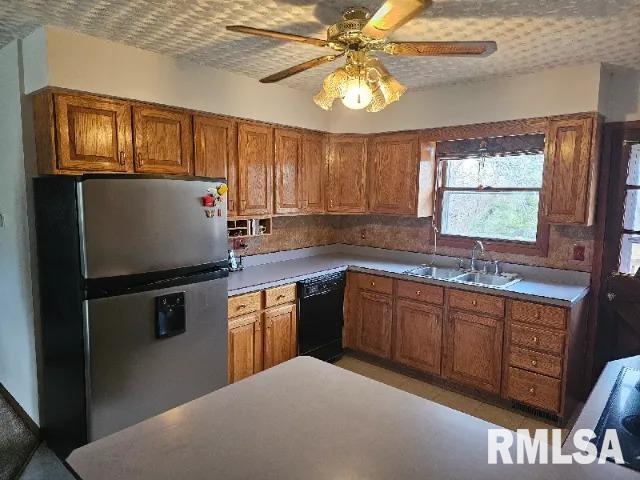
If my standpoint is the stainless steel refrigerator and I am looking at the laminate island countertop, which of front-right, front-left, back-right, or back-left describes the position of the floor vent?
front-left

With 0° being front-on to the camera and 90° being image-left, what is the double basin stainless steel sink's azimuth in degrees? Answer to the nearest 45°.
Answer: approximately 45°

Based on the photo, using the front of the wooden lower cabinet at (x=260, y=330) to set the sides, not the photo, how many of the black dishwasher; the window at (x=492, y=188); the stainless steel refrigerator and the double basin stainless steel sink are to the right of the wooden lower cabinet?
1

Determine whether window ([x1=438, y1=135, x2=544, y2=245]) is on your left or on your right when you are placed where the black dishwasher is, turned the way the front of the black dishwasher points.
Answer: on your left

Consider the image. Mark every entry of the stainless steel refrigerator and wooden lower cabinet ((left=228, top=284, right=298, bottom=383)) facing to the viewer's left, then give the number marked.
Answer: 0

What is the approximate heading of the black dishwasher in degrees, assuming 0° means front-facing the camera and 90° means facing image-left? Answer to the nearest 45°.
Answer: approximately 315°

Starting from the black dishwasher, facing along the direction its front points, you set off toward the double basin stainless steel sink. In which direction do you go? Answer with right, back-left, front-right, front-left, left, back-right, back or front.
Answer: front-left

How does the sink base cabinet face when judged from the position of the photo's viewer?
facing the viewer and to the left of the viewer

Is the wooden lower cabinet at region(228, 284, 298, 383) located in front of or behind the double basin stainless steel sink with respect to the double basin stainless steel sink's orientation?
in front

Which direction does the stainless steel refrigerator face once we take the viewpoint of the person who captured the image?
facing the viewer and to the right of the viewer

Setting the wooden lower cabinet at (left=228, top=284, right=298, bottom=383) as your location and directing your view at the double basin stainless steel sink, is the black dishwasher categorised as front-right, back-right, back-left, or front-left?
front-left

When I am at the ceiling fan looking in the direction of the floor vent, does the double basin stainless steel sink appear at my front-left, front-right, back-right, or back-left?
front-left
